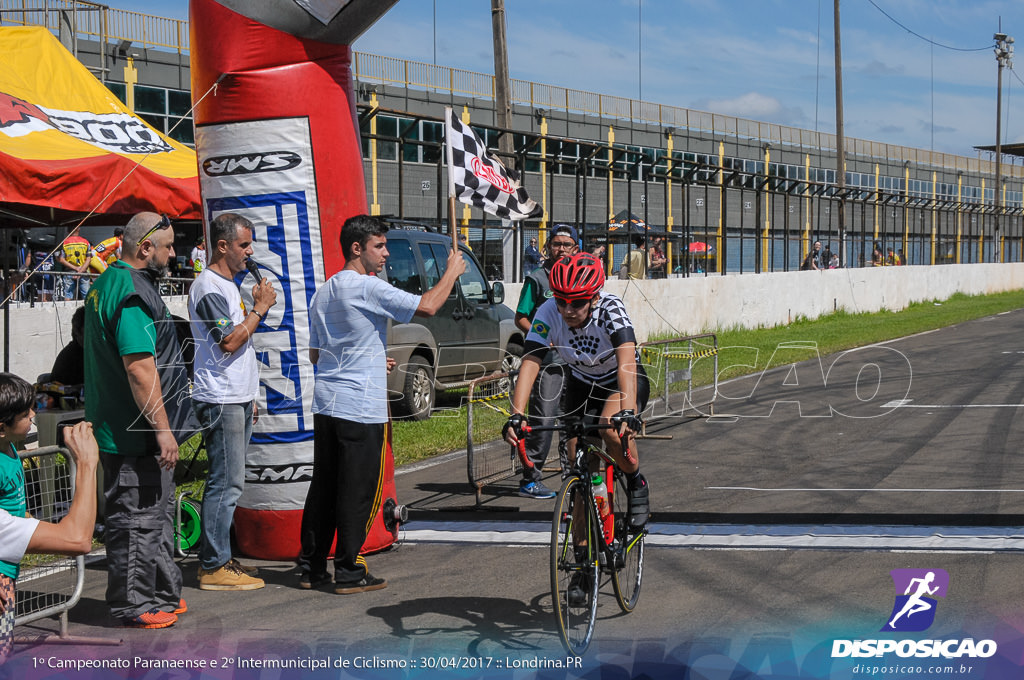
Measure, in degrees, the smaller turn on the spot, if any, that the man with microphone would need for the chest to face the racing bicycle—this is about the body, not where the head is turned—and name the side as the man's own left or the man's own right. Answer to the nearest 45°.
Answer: approximately 45° to the man's own right

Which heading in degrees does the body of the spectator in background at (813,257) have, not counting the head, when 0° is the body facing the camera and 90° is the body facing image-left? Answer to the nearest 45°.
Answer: approximately 0°

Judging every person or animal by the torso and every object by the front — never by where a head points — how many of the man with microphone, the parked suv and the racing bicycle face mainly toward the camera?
1

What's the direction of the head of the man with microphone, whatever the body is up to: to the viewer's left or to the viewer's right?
to the viewer's right

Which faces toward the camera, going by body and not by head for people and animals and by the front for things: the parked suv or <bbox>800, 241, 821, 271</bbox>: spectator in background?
the spectator in background

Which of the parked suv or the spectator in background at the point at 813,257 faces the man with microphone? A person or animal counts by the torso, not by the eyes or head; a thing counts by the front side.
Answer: the spectator in background

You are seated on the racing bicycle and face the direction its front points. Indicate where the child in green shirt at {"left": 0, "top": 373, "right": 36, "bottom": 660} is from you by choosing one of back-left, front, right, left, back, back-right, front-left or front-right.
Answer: front-right

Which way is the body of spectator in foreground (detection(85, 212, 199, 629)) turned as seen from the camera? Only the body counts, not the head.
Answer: to the viewer's right

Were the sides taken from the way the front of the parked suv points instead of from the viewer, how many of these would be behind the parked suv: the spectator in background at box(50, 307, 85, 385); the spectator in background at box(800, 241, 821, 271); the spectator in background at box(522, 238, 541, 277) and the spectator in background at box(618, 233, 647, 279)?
1

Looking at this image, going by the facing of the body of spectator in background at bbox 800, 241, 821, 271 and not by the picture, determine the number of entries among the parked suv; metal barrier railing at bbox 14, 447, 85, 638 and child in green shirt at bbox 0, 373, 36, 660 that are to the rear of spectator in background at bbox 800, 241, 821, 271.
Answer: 0

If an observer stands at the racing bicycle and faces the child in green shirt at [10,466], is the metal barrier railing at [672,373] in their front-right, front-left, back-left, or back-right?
back-right

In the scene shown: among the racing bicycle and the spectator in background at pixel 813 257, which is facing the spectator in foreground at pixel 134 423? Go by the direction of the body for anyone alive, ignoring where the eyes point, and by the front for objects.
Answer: the spectator in background at pixel 813 257

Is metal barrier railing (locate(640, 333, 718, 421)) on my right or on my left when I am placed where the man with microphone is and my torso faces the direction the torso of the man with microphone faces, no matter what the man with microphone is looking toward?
on my left

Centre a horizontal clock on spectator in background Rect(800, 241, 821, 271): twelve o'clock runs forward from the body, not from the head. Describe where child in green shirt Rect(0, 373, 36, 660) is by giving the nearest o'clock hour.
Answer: The child in green shirt is roughly at 12 o'clock from the spectator in background.

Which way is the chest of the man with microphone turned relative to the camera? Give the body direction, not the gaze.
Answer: to the viewer's right

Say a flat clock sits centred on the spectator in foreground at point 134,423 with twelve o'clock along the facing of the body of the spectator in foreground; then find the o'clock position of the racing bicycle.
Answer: The racing bicycle is roughly at 1 o'clock from the spectator in foreground.
